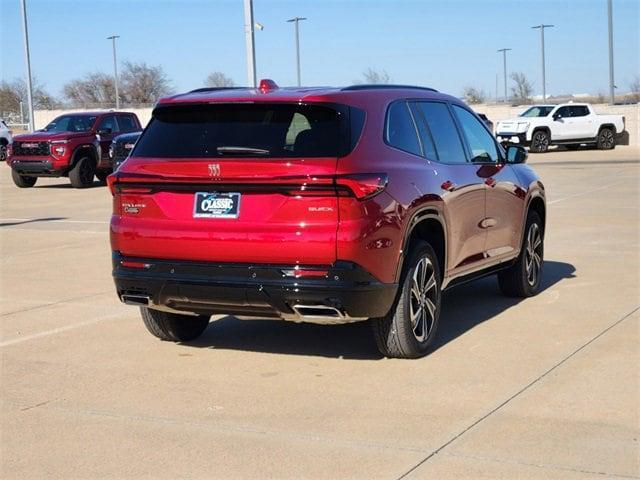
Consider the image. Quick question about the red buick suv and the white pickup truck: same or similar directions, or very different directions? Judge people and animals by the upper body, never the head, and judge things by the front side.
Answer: very different directions

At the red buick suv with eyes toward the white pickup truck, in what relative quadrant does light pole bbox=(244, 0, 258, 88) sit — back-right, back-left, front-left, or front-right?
front-left

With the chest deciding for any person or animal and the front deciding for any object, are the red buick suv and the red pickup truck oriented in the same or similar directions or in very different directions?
very different directions

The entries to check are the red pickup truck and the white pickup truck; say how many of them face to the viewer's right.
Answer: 0

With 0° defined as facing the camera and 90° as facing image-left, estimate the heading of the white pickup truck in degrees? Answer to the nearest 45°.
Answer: approximately 45°

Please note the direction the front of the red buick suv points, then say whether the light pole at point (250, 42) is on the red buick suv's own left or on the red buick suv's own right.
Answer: on the red buick suv's own left

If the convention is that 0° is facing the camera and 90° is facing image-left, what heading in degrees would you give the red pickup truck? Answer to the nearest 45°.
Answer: approximately 45°

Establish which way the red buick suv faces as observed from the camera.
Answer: facing away from the viewer and to the right of the viewer

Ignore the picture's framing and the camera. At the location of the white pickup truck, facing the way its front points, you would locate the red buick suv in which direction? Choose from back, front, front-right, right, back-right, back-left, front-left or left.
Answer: front-left

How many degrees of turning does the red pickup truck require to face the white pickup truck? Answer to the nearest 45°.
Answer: approximately 180°

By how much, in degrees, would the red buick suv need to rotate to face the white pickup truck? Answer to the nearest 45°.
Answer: approximately 45° to its left

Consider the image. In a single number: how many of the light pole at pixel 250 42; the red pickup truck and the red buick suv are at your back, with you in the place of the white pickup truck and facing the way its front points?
0
